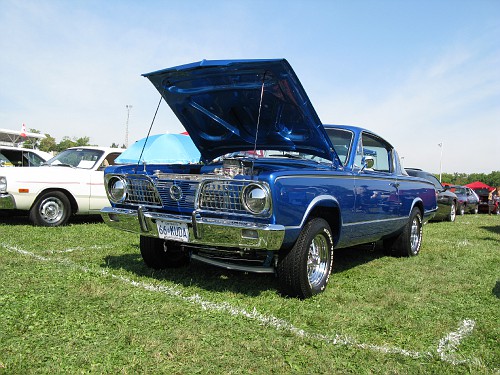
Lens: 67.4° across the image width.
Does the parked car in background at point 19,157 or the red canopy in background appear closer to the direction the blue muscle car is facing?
the parked car in background

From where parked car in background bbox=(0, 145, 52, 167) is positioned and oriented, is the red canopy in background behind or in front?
behind

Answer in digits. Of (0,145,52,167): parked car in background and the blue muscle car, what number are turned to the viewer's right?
0

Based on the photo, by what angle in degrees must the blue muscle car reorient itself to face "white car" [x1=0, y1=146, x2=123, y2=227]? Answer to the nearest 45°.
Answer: approximately 90° to its right

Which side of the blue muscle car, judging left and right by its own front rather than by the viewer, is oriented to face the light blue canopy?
right

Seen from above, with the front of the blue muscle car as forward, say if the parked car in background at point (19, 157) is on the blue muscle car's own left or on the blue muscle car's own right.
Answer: on the blue muscle car's own right

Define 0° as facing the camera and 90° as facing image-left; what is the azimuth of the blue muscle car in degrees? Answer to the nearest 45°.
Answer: approximately 45°

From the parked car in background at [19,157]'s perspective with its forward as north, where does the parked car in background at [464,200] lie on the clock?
the parked car in background at [464,200] is roughly at 6 o'clock from the parked car in background at [19,157].

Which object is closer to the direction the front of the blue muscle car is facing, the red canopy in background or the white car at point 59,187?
the white car
